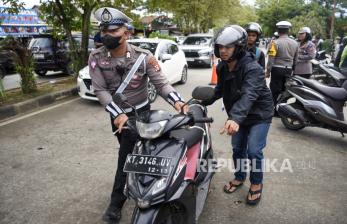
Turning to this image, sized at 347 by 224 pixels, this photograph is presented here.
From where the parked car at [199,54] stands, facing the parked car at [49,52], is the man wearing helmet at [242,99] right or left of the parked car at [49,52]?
left

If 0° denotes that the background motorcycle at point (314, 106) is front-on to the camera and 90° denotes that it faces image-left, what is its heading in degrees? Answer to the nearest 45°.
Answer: approximately 270°

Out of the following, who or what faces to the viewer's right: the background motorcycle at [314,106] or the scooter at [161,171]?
the background motorcycle

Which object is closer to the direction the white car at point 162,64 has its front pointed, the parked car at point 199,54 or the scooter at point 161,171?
the scooter

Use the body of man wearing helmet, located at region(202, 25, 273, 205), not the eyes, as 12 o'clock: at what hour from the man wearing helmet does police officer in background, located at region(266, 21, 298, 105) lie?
The police officer in background is roughly at 5 o'clock from the man wearing helmet.

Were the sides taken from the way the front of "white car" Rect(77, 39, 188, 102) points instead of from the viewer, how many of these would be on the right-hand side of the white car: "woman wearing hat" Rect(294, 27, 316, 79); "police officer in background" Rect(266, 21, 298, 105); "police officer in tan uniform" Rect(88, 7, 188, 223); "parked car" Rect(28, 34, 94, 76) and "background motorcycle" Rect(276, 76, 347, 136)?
1

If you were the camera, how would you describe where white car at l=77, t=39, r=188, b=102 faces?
facing the viewer and to the left of the viewer

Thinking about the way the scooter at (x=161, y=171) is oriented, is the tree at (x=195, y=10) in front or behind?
behind

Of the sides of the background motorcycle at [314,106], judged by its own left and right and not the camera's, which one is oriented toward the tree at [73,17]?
back

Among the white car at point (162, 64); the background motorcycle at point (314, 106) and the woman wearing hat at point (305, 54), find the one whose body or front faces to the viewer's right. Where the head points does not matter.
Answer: the background motorcycle

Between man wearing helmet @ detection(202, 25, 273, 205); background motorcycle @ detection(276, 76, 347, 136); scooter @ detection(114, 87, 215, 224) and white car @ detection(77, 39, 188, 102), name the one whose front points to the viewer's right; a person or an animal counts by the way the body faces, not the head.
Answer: the background motorcycle

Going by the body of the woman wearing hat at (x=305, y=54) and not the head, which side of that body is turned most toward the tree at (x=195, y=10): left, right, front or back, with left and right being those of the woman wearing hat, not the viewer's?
right

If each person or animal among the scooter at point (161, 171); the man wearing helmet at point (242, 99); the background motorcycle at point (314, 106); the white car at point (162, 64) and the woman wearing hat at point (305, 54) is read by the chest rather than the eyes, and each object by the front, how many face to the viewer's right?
1
